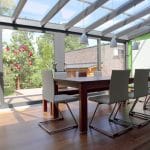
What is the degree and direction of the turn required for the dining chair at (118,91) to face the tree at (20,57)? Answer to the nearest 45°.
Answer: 0° — it already faces it

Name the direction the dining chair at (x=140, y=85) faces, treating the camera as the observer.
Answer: facing away from the viewer and to the left of the viewer

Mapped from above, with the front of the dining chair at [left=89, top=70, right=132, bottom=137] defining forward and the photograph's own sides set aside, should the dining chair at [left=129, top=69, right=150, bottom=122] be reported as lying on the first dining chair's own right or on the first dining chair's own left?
on the first dining chair's own right

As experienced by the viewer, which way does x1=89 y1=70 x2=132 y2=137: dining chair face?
facing away from the viewer and to the left of the viewer
